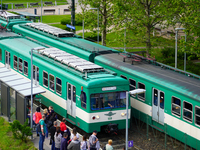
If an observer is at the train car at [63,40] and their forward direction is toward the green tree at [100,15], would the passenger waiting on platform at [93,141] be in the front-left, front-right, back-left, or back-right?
back-right

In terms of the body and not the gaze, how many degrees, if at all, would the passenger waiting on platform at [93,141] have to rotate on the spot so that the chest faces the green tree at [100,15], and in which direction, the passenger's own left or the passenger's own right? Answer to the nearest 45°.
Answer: approximately 45° to the passenger's own left

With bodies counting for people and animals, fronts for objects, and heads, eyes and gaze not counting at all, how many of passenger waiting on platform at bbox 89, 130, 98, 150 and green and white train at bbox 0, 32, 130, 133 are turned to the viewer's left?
0

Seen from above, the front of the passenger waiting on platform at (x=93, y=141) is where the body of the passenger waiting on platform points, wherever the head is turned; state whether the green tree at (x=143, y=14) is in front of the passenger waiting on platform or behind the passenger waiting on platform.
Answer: in front

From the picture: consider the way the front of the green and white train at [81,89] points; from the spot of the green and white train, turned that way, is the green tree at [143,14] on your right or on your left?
on your left

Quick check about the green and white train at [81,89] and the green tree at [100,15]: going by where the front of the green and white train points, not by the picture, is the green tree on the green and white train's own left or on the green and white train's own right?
on the green and white train's own left

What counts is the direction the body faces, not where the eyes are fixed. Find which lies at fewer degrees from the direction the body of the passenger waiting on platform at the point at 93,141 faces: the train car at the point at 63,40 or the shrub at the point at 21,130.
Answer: the train car

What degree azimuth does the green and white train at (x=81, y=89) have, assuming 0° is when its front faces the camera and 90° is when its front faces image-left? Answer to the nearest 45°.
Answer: approximately 315°

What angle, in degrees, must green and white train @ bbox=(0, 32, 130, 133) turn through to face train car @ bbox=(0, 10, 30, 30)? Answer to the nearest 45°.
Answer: approximately 135° to its left

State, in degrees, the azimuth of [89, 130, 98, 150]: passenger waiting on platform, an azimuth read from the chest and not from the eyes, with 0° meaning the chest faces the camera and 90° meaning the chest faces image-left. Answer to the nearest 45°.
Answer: approximately 225°

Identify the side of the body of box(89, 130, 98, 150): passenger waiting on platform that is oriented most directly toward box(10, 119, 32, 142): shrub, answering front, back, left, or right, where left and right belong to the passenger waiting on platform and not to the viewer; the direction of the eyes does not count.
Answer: left
